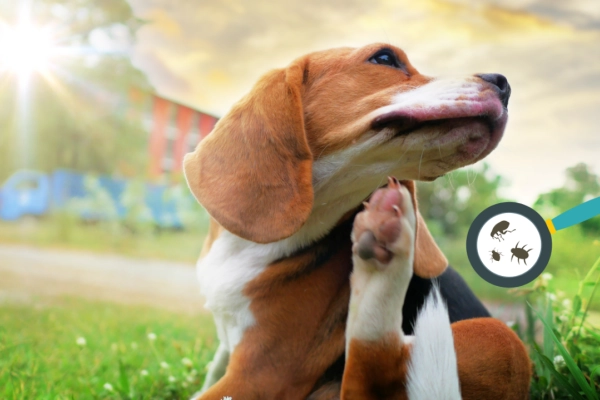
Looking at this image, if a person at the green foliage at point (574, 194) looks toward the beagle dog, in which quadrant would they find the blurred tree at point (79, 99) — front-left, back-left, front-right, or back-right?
front-right

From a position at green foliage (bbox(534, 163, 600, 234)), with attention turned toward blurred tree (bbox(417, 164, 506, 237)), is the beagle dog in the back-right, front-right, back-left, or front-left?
front-left

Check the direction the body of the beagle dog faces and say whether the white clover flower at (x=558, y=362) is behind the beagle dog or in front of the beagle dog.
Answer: behind

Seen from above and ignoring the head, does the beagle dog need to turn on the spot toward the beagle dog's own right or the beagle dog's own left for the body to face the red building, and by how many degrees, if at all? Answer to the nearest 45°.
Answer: approximately 45° to the beagle dog's own right

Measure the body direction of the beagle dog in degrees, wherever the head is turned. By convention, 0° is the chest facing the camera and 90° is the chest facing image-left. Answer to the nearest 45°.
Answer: approximately 90°
